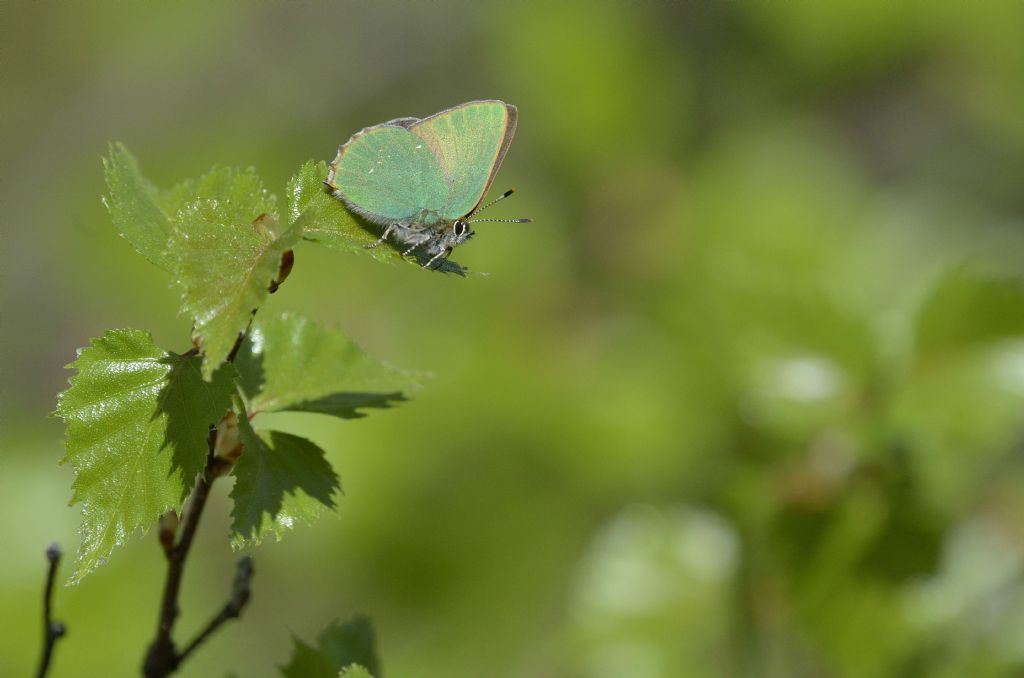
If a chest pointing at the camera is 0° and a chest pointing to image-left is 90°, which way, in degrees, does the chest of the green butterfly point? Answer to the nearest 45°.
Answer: approximately 270°
